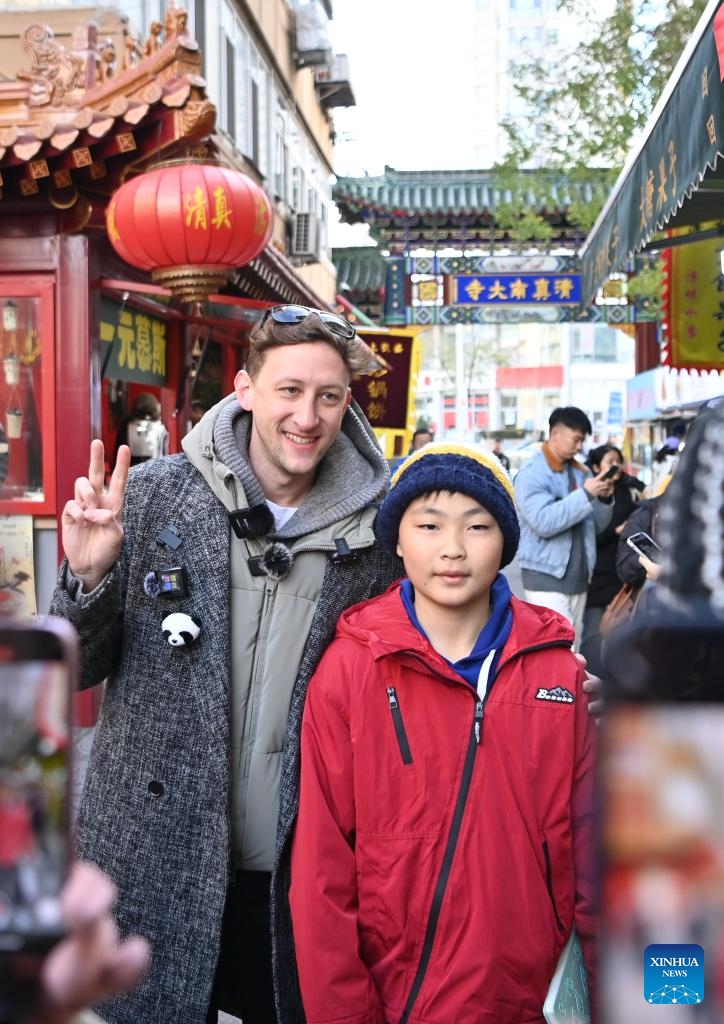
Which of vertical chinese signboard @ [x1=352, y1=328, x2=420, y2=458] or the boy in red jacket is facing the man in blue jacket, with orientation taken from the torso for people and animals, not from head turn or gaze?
the vertical chinese signboard

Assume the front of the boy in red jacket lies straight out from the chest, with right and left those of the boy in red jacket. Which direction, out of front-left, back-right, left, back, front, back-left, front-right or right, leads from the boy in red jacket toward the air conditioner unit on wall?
back

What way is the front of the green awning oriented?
to the viewer's left

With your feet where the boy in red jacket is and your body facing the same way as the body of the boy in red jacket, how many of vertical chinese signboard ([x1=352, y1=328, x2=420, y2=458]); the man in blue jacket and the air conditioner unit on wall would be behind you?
3

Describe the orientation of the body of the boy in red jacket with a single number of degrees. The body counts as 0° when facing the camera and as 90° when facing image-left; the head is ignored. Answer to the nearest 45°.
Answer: approximately 0°
